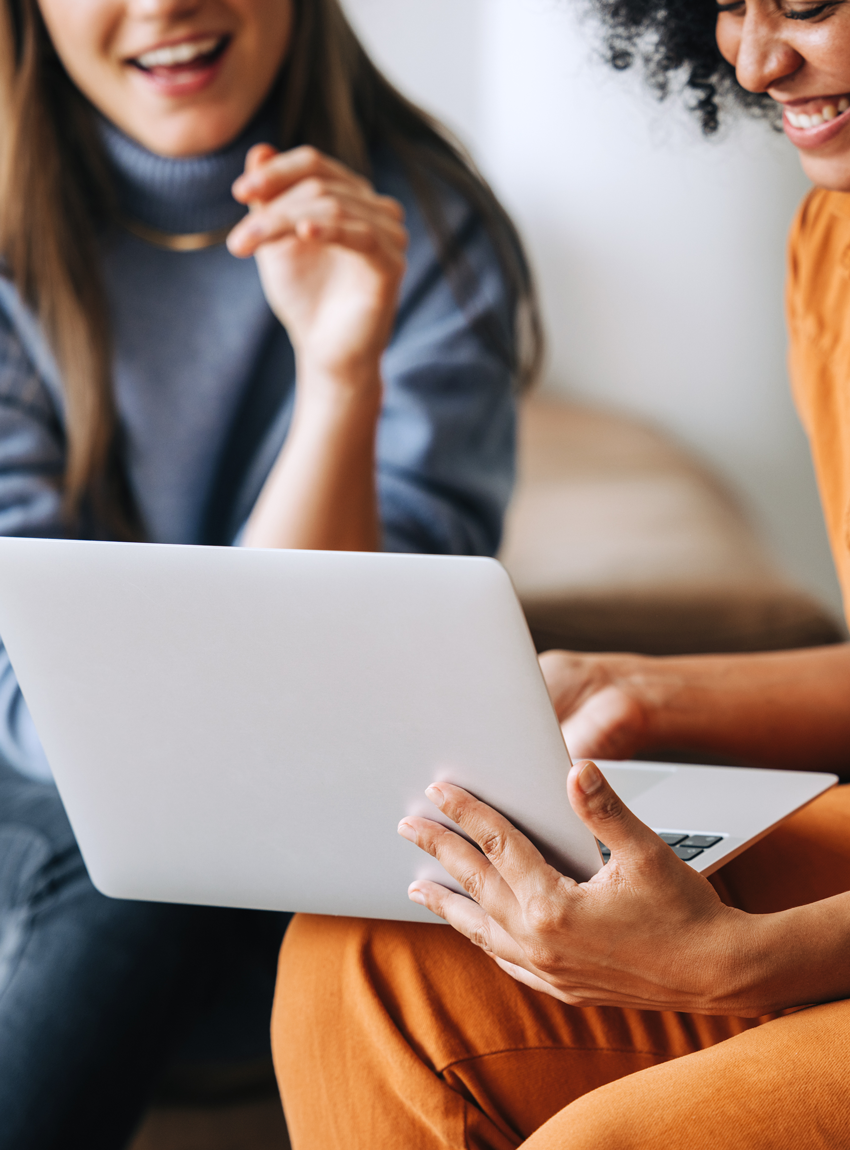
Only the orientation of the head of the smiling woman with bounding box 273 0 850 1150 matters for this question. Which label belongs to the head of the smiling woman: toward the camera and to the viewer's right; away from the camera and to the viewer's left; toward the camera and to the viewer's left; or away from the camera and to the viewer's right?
toward the camera and to the viewer's left

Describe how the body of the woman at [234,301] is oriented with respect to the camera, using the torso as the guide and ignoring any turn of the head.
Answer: toward the camera

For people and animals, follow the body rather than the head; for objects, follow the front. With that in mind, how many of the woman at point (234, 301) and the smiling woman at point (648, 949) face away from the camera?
0

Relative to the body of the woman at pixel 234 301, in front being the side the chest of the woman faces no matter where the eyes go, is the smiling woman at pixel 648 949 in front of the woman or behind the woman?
in front

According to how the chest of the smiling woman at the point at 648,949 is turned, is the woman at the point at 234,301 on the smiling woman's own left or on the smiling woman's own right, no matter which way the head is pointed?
on the smiling woman's own right

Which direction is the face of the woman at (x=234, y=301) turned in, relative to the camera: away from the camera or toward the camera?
toward the camera
